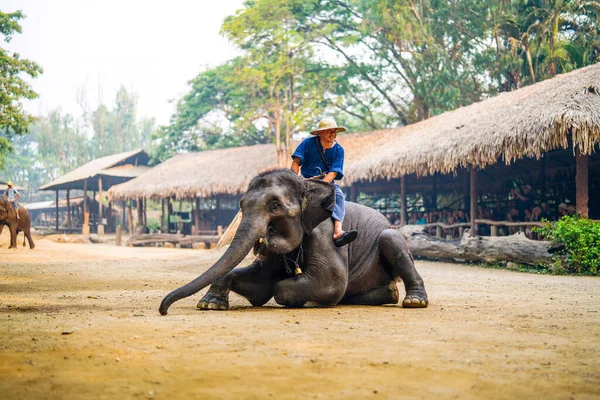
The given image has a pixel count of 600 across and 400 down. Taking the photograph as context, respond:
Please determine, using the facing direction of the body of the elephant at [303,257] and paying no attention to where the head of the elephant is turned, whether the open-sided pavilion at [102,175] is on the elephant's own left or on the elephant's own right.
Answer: on the elephant's own right

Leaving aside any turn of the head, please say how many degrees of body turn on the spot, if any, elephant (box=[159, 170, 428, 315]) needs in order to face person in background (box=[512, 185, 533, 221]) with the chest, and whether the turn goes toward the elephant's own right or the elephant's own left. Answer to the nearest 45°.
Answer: approximately 180°

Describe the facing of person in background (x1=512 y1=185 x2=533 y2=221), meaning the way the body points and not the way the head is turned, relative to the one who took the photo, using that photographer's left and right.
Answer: facing the viewer and to the left of the viewer

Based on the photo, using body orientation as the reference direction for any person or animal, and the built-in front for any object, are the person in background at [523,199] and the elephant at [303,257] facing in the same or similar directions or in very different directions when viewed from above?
same or similar directions

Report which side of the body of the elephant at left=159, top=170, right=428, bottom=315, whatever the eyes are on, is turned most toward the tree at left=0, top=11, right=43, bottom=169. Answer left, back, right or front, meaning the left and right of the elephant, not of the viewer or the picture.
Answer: right

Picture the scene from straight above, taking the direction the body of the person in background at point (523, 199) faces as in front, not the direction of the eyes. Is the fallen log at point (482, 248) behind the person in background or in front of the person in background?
in front

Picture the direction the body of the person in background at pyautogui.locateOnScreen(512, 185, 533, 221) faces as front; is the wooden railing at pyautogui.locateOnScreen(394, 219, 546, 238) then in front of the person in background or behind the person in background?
in front

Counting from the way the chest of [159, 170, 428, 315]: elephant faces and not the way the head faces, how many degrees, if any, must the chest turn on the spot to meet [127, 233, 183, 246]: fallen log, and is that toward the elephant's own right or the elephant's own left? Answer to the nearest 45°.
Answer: approximately 135° to the elephant's own right

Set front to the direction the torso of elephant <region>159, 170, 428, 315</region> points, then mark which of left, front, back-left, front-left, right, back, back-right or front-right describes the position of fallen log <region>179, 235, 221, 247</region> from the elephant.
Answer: back-right

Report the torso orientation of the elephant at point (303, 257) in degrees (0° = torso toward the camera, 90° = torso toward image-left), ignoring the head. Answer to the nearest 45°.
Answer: approximately 45°

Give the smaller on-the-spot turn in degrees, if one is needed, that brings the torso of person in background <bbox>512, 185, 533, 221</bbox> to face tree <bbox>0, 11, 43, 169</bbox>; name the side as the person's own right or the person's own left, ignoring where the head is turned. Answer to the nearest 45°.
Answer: approximately 45° to the person's own right

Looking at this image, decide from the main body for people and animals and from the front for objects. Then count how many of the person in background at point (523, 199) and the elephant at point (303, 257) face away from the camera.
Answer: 0
